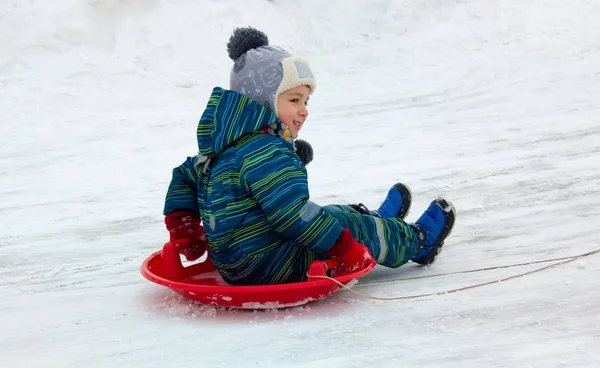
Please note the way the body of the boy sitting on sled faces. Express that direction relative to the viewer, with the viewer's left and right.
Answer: facing away from the viewer and to the right of the viewer
